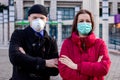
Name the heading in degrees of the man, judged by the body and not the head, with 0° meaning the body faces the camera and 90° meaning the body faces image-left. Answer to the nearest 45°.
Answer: approximately 315°

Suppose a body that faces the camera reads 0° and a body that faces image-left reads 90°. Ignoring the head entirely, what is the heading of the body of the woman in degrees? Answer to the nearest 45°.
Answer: approximately 0°
